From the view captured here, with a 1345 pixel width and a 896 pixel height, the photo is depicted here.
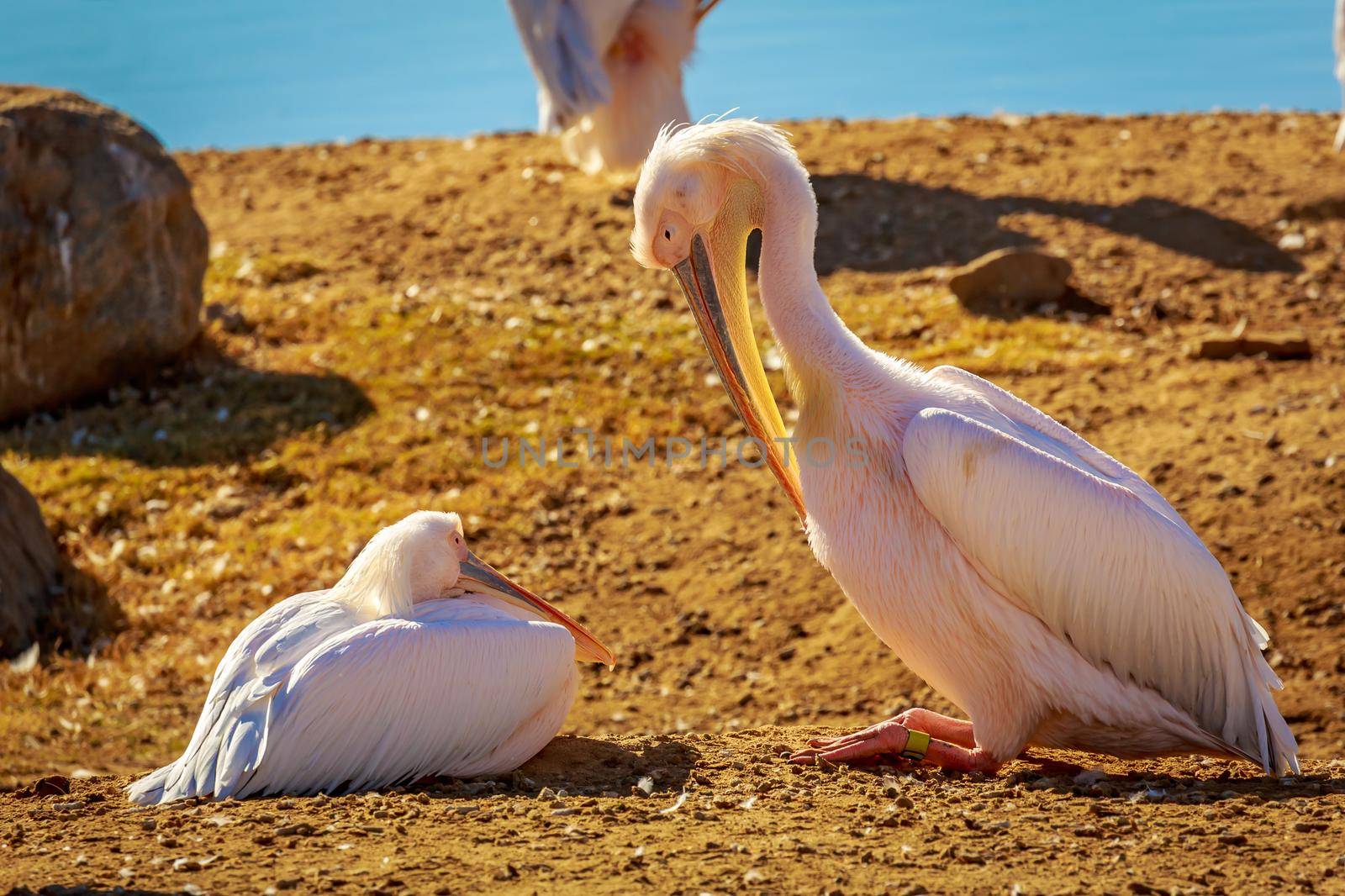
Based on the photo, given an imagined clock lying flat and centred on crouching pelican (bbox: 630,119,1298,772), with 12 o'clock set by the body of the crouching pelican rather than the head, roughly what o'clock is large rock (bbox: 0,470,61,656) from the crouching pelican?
The large rock is roughly at 1 o'clock from the crouching pelican.

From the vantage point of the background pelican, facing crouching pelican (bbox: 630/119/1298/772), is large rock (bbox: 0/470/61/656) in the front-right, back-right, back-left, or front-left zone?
front-right

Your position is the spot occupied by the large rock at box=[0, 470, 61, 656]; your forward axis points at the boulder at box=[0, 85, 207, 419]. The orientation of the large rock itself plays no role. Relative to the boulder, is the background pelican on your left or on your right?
right

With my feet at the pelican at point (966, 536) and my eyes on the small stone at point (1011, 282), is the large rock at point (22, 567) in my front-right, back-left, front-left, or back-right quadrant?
front-left

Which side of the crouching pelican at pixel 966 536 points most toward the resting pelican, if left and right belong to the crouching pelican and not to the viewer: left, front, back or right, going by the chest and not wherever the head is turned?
front

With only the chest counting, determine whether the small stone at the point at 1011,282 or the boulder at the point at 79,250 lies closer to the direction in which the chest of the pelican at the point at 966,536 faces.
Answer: the boulder

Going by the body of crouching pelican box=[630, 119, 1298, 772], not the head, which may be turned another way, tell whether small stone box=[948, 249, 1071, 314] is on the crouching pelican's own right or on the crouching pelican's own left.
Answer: on the crouching pelican's own right

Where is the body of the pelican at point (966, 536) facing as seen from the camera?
to the viewer's left

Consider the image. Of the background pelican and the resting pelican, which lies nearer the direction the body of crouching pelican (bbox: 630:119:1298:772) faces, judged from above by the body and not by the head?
the resting pelican

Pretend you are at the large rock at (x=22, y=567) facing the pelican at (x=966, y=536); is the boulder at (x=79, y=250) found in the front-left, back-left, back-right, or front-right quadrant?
back-left

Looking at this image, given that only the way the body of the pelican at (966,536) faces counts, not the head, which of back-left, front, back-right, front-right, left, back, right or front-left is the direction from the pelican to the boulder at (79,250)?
front-right

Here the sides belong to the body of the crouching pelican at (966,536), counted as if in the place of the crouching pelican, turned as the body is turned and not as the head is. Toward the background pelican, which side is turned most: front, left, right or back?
right

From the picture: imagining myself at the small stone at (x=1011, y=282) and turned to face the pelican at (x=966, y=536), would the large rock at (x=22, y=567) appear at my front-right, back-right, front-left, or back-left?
front-right
